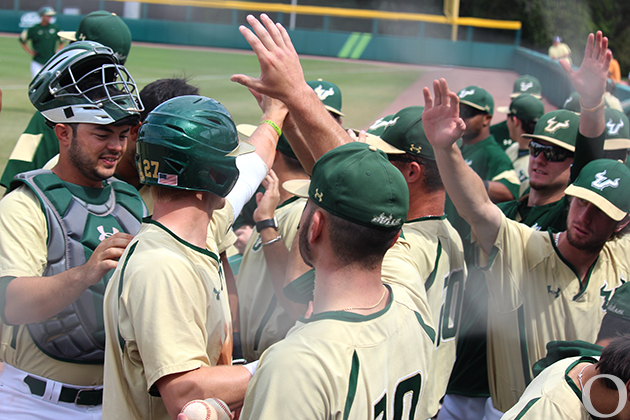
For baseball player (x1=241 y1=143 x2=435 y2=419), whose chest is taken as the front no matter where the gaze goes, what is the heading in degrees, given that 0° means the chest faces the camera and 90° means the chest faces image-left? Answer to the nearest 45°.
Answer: approximately 135°

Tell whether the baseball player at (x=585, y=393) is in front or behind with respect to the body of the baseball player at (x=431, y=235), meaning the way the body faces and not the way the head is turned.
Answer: behind

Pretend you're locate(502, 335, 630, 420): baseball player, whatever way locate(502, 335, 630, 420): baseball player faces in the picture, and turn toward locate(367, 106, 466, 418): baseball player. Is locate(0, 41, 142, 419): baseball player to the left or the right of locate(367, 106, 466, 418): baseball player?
left

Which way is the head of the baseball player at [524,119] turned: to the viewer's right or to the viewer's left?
to the viewer's left

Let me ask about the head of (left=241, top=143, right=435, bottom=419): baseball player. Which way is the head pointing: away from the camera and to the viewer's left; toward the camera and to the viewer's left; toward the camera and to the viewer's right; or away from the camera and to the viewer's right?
away from the camera and to the viewer's left

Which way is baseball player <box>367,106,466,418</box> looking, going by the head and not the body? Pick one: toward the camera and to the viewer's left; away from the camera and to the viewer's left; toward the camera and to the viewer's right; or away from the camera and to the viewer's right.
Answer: away from the camera and to the viewer's left
